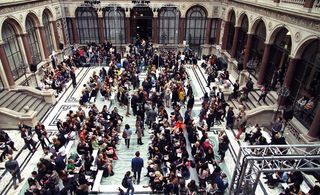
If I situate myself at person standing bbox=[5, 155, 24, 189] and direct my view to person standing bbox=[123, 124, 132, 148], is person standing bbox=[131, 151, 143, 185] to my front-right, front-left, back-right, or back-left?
front-right

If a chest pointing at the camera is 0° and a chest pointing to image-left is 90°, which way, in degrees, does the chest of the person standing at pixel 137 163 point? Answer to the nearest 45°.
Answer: approximately 180°

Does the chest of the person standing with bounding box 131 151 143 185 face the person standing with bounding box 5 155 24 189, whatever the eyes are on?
no

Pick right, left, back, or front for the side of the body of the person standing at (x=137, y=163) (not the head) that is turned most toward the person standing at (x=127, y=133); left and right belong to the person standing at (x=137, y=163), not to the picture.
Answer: front
